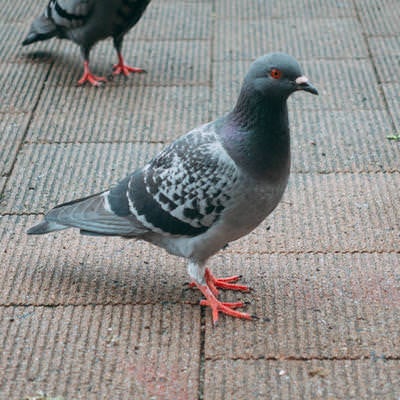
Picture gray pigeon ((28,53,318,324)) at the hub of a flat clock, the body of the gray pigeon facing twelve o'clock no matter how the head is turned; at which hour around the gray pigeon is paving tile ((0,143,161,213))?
The paving tile is roughly at 8 o'clock from the gray pigeon.

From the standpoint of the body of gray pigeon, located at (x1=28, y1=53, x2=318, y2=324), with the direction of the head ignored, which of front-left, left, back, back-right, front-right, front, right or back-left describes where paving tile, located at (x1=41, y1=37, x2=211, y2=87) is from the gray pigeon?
left

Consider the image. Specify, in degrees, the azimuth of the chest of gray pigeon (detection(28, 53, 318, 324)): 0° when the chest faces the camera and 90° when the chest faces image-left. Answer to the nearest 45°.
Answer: approximately 270°

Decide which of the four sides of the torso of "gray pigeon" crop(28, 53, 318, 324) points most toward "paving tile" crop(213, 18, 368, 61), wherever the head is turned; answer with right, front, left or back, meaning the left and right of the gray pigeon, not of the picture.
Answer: left

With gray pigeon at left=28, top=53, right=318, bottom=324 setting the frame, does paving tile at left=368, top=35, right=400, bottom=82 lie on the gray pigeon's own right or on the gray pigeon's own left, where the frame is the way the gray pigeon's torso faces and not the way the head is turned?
on the gray pigeon's own left

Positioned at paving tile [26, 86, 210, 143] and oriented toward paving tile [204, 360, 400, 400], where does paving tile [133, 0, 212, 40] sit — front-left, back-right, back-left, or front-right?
back-left

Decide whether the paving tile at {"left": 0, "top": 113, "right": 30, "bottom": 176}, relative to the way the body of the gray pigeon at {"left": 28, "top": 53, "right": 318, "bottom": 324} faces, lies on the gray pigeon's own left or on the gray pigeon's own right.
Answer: on the gray pigeon's own left

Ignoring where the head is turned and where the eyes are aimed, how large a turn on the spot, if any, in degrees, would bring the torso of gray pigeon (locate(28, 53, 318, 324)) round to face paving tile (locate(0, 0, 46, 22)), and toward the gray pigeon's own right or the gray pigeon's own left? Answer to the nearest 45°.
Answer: approximately 90° to the gray pigeon's own left
